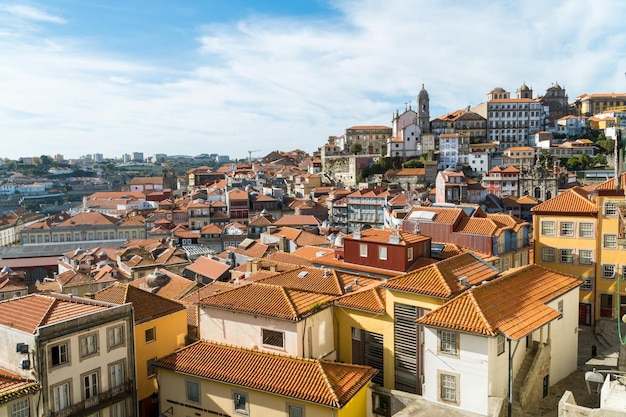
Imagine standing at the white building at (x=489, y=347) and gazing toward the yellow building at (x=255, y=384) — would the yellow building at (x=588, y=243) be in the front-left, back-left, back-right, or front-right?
back-right

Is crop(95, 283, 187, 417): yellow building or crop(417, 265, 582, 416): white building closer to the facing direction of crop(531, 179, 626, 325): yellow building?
the white building

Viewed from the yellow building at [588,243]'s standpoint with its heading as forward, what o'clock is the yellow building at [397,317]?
the yellow building at [397,317] is roughly at 1 o'clock from the yellow building at [588,243].

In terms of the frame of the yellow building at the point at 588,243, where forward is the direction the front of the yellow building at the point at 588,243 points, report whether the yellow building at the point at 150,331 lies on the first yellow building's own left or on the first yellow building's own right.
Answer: on the first yellow building's own right

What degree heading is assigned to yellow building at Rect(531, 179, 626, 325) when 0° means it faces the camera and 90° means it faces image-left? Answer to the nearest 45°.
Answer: approximately 0°

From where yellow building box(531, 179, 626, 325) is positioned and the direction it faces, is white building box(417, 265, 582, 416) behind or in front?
in front

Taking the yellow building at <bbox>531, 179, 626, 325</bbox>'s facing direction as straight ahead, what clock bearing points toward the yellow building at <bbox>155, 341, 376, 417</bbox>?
the yellow building at <bbox>155, 341, 376, 417</bbox> is roughly at 1 o'clock from the yellow building at <bbox>531, 179, 626, 325</bbox>.
